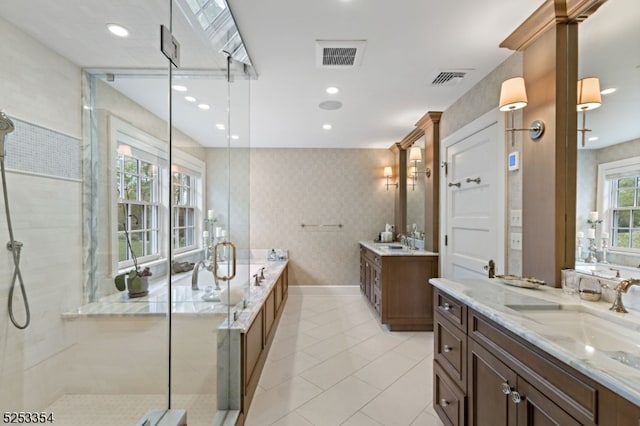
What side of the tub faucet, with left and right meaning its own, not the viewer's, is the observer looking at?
right

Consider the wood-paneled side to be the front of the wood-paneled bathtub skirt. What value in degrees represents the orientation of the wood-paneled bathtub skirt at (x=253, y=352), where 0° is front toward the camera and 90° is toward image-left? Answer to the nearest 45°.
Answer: approximately 270°

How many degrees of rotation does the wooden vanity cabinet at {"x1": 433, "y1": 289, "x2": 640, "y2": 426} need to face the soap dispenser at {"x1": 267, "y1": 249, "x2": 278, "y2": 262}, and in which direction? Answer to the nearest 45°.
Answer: approximately 90° to its right

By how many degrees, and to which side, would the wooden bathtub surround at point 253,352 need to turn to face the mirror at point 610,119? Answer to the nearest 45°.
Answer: approximately 45° to its right

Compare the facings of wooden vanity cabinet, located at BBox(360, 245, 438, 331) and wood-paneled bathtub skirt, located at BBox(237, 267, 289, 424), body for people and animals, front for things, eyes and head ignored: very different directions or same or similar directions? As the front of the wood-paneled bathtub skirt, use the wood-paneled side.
very different directions

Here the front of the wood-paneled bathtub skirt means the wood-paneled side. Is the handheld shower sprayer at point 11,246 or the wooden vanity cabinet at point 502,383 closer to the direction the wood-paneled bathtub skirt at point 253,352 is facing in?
the wooden vanity cabinet

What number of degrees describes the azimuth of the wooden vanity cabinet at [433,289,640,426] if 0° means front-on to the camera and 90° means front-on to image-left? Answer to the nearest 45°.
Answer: approximately 45°

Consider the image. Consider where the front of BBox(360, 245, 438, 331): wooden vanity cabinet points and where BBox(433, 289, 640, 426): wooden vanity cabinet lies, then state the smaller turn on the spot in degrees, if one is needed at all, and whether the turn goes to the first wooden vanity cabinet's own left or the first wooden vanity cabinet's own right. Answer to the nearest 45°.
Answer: approximately 90° to the first wooden vanity cabinet's own left

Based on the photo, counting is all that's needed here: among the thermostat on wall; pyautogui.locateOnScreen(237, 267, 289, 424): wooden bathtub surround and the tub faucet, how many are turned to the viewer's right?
2

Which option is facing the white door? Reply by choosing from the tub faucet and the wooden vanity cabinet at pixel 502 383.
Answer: the tub faucet
